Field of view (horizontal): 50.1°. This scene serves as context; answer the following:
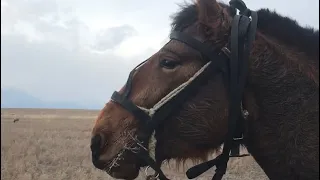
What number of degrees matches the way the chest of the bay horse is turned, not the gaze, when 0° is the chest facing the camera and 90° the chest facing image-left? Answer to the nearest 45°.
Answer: approximately 90°
